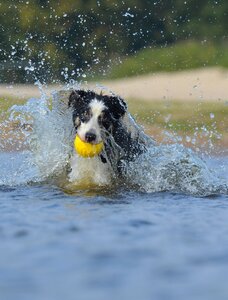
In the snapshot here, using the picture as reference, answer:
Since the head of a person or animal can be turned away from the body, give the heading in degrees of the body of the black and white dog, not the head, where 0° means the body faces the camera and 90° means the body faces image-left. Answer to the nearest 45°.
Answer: approximately 45°
